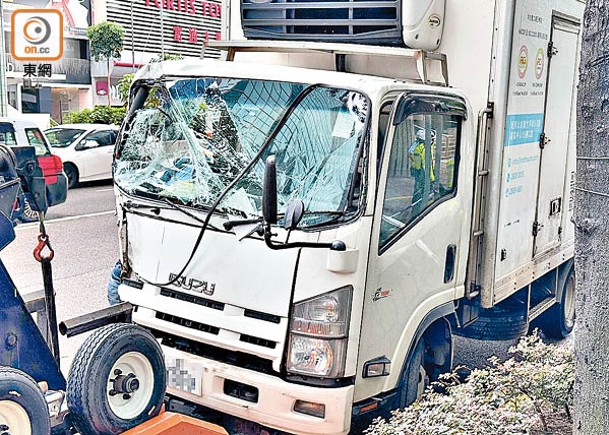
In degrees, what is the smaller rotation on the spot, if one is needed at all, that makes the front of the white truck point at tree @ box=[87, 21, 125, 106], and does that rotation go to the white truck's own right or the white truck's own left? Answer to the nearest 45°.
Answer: approximately 135° to the white truck's own right

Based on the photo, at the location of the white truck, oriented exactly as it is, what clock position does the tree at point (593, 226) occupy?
The tree is roughly at 9 o'clock from the white truck.

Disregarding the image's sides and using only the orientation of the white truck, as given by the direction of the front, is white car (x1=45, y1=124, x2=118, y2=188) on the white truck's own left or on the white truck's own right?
on the white truck's own right

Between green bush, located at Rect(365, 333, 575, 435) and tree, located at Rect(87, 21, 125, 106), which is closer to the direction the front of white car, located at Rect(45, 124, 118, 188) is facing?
the green bush

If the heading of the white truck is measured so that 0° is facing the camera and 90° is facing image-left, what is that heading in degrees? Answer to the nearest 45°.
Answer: approximately 45°
